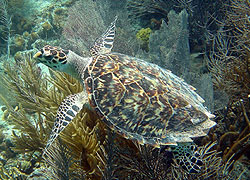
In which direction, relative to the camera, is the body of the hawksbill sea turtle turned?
to the viewer's left

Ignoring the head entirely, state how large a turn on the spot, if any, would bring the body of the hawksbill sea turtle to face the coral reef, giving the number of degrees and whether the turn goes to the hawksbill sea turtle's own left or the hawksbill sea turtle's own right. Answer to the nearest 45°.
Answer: approximately 90° to the hawksbill sea turtle's own right

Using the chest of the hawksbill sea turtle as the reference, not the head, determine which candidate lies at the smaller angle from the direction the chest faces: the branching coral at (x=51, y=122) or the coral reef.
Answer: the branching coral

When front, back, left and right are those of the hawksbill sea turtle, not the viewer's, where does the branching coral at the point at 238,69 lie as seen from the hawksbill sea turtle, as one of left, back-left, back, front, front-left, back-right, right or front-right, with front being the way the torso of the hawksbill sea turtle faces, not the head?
back-right
